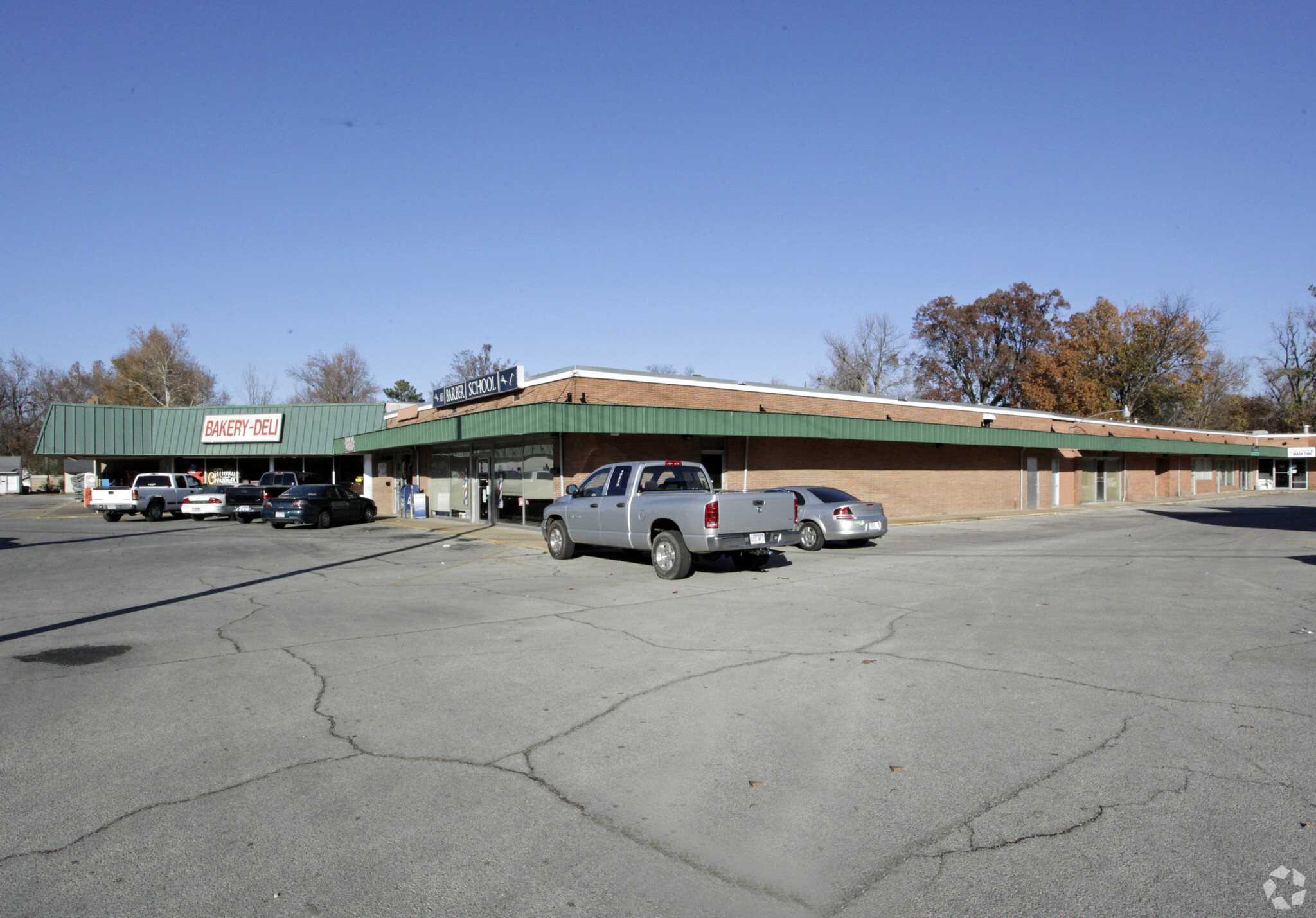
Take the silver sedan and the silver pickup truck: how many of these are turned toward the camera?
0

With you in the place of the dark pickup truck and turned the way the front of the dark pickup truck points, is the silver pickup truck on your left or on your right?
on your right

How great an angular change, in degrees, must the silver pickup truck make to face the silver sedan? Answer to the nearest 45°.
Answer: approximately 90° to its right

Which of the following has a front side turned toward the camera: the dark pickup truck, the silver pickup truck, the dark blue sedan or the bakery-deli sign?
the bakery-deli sign

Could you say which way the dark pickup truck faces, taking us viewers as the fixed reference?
facing away from the viewer and to the right of the viewer

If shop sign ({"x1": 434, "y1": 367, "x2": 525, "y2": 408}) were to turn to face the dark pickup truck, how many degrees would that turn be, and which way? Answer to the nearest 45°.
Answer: approximately 90° to its right

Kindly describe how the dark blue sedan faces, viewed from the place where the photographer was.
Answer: facing away from the viewer and to the right of the viewer

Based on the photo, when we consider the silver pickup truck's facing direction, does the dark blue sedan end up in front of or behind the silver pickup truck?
in front

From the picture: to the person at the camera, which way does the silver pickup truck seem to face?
facing away from the viewer and to the left of the viewer

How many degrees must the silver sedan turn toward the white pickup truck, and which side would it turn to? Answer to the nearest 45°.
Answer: approximately 45° to its left

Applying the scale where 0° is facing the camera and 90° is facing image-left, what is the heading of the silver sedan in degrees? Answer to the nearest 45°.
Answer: approximately 135°

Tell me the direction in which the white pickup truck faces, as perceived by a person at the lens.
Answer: facing away from the viewer and to the right of the viewer

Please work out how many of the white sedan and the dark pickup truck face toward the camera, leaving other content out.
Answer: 0
